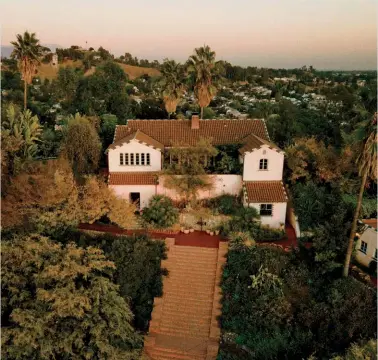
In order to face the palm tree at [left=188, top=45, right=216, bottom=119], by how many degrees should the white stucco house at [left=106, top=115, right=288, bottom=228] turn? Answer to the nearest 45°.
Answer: approximately 180°

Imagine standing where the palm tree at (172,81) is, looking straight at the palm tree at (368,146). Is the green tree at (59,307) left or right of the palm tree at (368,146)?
right

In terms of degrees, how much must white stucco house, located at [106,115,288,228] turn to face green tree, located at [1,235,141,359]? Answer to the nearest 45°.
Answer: approximately 45° to its right

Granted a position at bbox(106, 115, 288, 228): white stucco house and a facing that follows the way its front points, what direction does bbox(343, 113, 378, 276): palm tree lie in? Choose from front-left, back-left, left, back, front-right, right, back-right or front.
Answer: front-left

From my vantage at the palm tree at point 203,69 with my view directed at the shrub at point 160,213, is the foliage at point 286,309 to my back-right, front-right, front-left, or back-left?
front-left

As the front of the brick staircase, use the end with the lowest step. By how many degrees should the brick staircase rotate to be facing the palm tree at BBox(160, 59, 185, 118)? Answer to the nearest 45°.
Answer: approximately 180°

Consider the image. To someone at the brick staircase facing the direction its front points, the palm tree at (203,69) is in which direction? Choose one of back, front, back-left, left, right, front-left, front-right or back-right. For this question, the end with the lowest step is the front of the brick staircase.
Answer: back

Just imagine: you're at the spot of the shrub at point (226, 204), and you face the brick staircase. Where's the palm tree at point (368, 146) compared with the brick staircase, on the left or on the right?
left

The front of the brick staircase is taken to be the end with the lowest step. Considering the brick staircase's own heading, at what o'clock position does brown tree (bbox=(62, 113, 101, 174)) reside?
The brown tree is roughly at 5 o'clock from the brick staircase.

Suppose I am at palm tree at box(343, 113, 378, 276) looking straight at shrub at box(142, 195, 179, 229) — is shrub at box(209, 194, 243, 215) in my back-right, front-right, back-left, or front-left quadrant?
front-right

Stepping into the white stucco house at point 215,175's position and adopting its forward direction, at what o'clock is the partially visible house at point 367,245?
The partially visible house is roughly at 10 o'clock from the white stucco house.

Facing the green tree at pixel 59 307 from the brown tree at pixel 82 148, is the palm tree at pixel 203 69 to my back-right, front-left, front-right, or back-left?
back-left

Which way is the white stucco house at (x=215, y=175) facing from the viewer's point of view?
toward the camera

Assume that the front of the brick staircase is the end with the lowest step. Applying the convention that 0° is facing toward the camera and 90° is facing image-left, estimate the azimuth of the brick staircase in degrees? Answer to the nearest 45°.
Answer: approximately 0°

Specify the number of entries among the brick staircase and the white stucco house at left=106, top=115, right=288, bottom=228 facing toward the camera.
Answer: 2

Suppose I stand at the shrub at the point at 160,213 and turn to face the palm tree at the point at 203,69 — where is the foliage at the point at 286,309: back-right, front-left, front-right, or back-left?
back-right

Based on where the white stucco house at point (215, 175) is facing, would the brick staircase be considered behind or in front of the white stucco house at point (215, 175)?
in front

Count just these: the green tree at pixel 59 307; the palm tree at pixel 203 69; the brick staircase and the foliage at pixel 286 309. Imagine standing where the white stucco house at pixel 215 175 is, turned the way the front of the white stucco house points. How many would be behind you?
1

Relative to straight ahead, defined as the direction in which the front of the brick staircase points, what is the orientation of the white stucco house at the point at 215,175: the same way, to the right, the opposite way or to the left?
the same way

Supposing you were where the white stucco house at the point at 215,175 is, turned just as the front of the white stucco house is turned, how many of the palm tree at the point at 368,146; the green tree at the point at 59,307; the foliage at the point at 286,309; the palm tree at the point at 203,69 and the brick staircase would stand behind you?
1

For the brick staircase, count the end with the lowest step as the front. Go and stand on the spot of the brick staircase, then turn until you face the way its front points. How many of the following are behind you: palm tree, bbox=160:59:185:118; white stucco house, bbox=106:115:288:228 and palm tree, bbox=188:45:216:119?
3
